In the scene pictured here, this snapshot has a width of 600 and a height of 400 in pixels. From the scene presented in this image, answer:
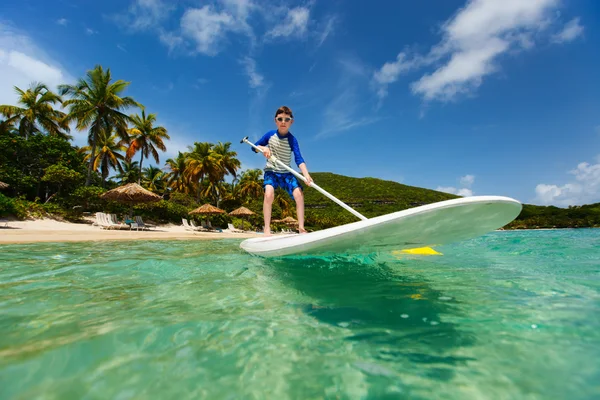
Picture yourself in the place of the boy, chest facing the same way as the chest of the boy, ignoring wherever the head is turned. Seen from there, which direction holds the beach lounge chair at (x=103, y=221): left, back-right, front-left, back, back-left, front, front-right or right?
back-right

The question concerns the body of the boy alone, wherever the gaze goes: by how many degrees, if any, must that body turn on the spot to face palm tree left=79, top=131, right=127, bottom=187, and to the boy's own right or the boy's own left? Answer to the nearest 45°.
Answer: approximately 135° to the boy's own right

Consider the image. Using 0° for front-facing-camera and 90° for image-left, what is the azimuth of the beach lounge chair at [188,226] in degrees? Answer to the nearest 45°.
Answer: approximately 315°

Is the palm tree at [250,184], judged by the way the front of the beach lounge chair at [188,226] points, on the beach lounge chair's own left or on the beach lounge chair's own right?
on the beach lounge chair's own left

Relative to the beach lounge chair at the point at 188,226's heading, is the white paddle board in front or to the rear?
in front

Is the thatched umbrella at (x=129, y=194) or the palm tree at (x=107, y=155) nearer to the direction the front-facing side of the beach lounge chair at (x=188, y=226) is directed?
the thatched umbrella

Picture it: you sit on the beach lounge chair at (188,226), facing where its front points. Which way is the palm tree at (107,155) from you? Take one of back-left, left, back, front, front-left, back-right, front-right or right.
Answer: back

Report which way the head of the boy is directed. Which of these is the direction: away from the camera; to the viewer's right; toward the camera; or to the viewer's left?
toward the camera

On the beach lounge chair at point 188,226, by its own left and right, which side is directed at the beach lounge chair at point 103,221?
right

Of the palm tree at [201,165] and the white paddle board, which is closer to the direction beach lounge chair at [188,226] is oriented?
the white paddle board

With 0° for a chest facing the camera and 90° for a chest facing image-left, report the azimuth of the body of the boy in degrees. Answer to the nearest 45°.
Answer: approximately 0°

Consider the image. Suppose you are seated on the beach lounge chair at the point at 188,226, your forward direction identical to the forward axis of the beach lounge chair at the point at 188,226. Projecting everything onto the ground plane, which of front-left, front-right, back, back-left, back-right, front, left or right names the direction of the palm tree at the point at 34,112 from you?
back

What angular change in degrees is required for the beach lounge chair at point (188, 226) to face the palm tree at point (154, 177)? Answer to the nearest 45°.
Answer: approximately 135° to its left

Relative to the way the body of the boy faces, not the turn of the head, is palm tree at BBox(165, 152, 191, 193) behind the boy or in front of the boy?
behind

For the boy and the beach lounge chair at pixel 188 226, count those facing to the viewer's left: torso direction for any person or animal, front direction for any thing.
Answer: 0

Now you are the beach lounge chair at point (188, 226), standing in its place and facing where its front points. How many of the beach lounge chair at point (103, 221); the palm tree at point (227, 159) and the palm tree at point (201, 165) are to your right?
1

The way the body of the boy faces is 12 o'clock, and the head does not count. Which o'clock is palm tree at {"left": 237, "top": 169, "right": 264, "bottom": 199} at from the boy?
The palm tree is roughly at 6 o'clock from the boy.
